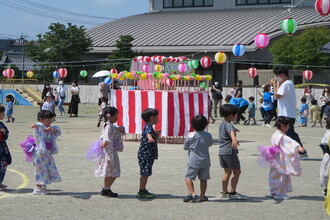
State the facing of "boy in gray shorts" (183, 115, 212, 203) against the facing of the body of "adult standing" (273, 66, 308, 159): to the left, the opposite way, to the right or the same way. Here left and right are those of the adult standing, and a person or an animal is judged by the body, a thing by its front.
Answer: to the right

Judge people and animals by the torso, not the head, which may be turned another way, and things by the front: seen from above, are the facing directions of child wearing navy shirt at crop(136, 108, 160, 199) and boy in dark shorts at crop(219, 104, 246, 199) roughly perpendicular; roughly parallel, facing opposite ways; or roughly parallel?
roughly parallel

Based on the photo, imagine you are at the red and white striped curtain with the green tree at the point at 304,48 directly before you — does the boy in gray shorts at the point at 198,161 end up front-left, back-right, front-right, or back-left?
back-right

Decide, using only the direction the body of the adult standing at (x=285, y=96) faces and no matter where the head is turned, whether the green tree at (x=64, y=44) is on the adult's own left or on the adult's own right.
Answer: on the adult's own right

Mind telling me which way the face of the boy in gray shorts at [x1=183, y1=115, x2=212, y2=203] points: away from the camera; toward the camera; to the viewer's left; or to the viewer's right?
away from the camera

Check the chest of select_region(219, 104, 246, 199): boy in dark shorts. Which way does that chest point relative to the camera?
to the viewer's right

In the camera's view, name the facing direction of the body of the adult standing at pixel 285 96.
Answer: to the viewer's left

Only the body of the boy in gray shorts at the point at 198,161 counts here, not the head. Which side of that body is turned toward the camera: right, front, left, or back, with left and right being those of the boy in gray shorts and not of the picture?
back

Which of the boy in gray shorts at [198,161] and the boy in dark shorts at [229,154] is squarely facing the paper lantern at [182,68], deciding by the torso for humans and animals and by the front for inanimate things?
the boy in gray shorts at [198,161]

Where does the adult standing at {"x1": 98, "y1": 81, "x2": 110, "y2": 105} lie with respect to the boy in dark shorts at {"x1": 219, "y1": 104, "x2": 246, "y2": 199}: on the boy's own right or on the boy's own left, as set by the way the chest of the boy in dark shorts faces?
on the boy's own left
